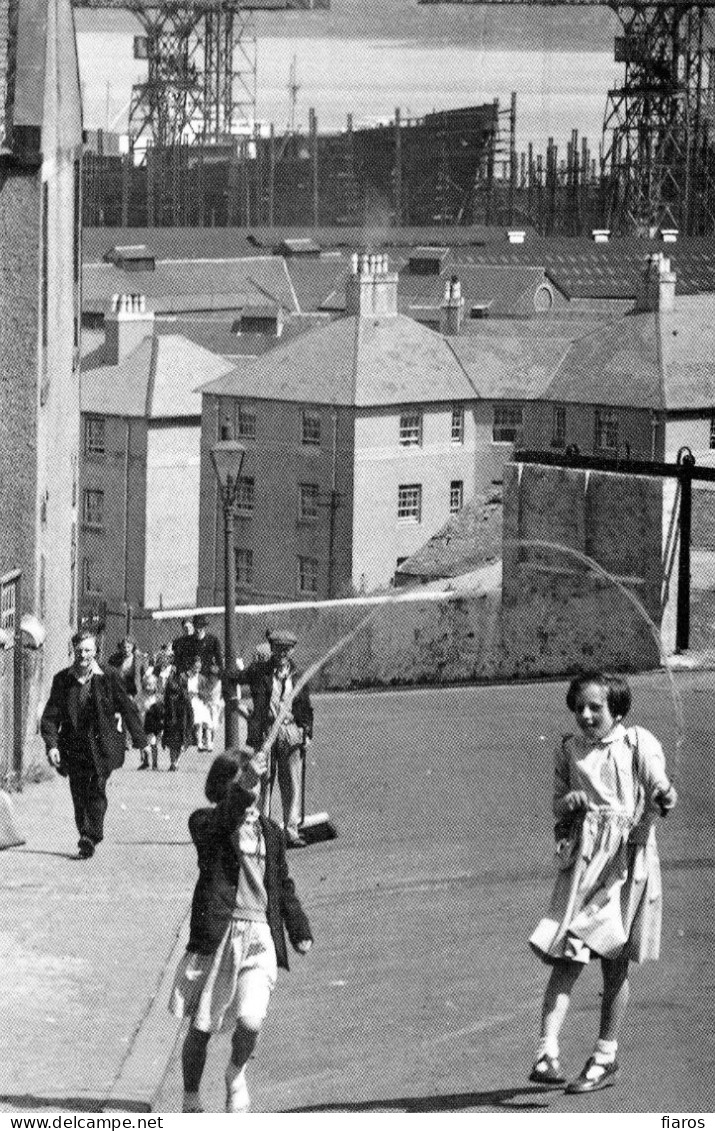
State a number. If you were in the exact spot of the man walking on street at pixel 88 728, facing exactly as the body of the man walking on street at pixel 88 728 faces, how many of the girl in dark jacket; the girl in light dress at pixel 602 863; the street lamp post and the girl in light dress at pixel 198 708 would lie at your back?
2

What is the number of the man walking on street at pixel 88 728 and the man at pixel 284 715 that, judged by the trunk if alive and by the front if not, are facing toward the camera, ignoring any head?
2

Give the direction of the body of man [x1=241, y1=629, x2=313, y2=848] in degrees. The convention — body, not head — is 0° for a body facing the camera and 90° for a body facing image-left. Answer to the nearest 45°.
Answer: approximately 0°

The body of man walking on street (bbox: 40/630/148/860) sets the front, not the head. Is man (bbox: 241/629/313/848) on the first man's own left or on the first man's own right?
on the first man's own left

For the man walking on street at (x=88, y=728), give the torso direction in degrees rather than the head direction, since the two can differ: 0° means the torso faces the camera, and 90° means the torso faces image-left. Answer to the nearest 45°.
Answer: approximately 0°
